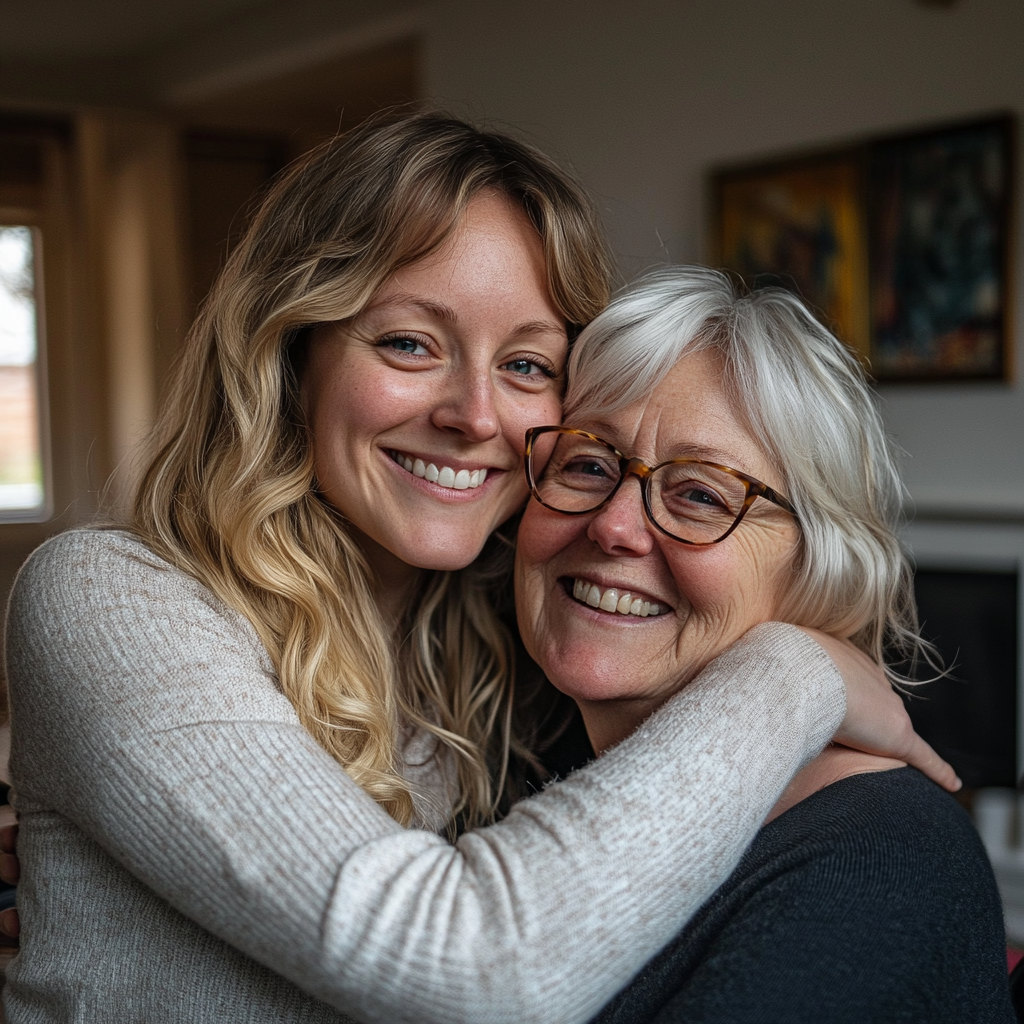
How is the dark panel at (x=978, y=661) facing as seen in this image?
toward the camera

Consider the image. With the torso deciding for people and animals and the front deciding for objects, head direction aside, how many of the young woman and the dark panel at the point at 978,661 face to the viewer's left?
0

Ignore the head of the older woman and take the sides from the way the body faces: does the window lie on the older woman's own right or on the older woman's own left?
on the older woman's own right

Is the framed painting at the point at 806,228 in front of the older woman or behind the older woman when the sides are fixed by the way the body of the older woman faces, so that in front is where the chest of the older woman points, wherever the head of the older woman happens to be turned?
behind

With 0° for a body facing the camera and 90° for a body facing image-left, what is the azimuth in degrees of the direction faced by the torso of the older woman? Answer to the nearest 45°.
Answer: approximately 45°

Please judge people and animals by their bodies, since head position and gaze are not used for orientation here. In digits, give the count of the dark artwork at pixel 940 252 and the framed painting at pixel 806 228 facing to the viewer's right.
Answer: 0

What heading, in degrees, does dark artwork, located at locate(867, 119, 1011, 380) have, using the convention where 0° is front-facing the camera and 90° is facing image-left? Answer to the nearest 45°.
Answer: approximately 45°

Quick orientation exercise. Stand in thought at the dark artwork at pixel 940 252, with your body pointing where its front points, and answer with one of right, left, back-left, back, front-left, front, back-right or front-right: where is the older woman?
front-left

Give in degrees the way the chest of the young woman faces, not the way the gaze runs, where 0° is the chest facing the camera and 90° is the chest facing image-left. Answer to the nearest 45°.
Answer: approximately 315°

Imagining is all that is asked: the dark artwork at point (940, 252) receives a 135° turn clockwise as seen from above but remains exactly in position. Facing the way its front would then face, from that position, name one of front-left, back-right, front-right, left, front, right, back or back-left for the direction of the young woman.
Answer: back

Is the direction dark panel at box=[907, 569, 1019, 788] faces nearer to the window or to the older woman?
the older woman
